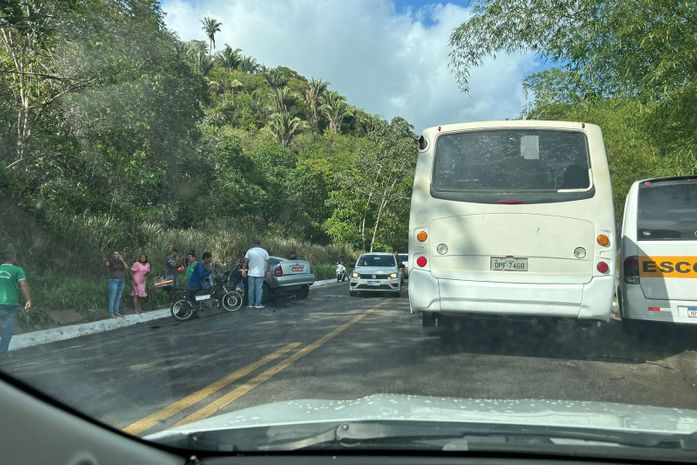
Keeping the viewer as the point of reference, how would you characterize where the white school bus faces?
facing away from the viewer

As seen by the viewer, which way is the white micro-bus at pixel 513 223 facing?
away from the camera

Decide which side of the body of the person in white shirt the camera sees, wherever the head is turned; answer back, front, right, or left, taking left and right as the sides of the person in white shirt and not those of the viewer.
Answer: back

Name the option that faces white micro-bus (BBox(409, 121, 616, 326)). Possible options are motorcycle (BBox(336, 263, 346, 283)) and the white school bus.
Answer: the motorcycle

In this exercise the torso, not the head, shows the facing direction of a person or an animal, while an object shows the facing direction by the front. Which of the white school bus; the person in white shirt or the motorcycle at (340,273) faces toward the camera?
the motorcycle

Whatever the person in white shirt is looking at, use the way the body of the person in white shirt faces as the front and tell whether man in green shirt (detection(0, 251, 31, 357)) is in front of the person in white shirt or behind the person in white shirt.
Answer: behind
